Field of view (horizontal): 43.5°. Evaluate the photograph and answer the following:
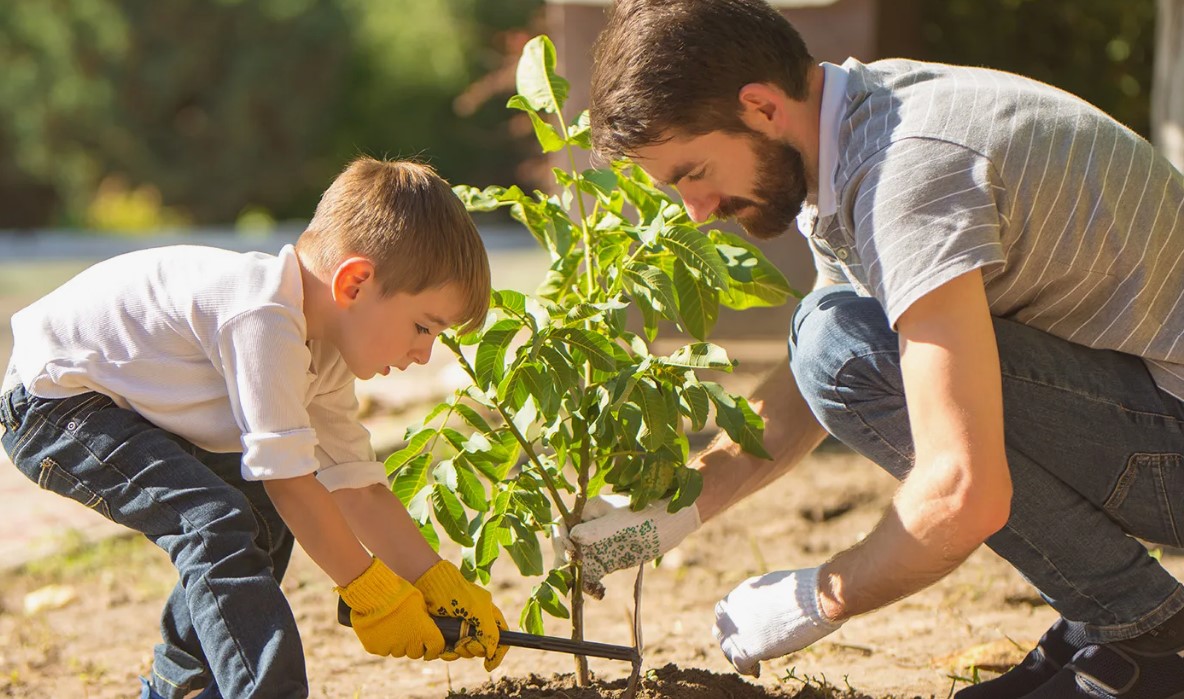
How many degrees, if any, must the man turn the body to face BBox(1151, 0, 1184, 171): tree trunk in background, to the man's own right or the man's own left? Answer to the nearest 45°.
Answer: approximately 90° to the man's own right

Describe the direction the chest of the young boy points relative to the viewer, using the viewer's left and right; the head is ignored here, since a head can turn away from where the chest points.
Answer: facing to the right of the viewer

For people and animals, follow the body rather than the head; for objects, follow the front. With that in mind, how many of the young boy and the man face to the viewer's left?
1

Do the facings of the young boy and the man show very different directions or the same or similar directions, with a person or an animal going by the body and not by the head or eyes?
very different directions

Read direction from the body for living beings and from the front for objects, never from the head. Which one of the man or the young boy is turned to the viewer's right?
the young boy

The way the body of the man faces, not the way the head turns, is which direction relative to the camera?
to the viewer's left

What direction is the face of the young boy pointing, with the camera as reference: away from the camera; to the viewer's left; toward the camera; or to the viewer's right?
to the viewer's right

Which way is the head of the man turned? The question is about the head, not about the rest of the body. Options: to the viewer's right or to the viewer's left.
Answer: to the viewer's left
